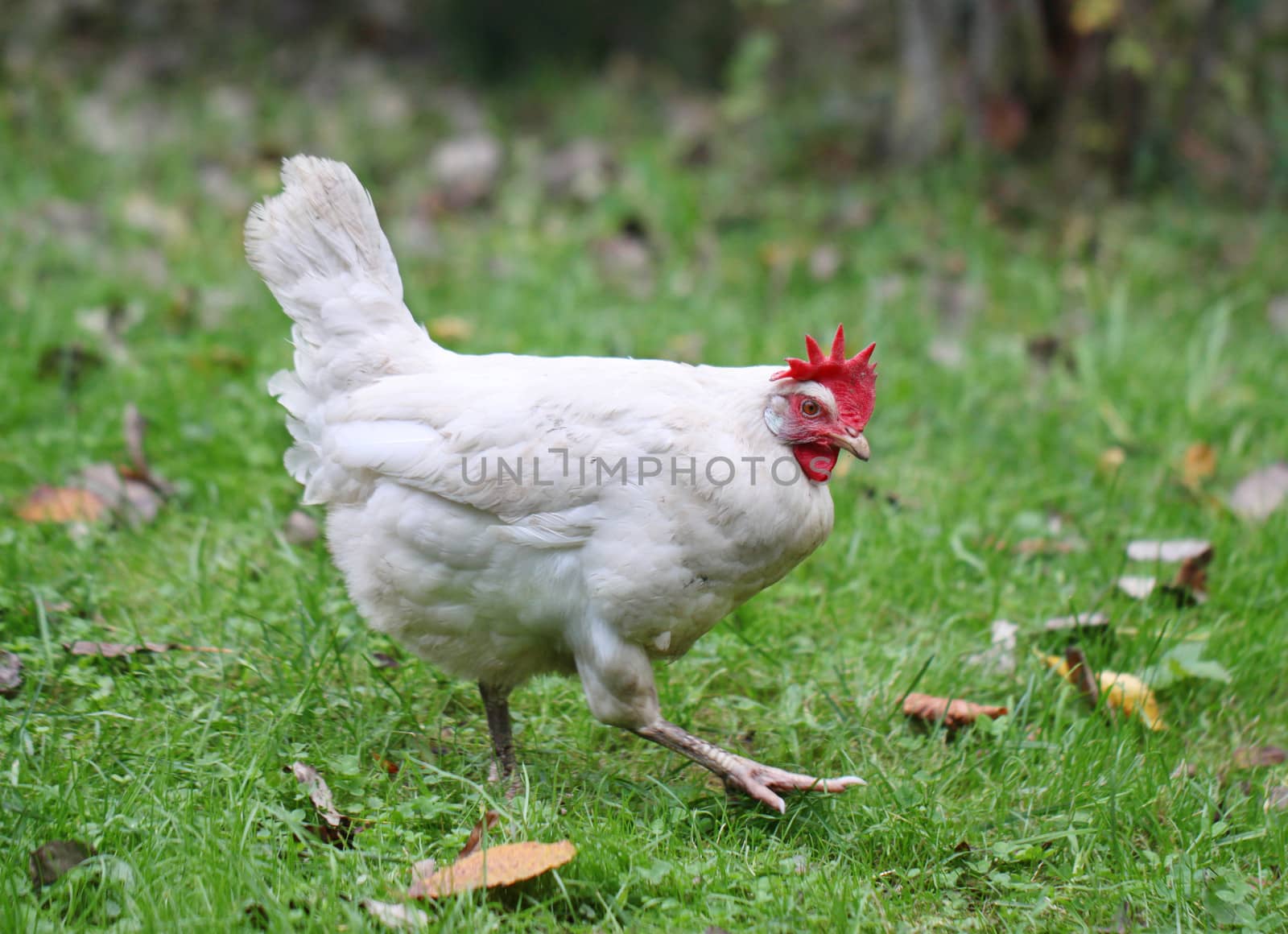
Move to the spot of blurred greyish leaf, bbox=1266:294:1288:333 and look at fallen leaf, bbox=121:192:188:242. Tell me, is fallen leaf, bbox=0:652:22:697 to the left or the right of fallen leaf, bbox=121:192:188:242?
left

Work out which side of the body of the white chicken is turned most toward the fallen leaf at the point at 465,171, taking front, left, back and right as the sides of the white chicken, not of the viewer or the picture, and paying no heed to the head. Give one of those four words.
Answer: left

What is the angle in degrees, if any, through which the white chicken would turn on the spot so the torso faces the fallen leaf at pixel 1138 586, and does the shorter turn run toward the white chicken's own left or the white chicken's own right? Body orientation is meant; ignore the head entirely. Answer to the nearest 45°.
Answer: approximately 45° to the white chicken's own left

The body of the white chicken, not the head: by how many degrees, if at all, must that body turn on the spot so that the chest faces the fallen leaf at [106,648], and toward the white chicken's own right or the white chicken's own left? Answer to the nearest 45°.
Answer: approximately 180°

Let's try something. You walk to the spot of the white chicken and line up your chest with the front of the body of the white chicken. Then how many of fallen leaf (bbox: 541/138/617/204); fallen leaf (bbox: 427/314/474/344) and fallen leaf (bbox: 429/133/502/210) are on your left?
3

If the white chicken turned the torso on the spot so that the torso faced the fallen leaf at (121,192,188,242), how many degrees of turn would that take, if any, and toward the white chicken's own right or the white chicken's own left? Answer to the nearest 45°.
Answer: approximately 135° to the white chicken's own left

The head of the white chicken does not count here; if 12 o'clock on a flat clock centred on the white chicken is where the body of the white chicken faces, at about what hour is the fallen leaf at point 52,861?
The fallen leaf is roughly at 5 o'clock from the white chicken.

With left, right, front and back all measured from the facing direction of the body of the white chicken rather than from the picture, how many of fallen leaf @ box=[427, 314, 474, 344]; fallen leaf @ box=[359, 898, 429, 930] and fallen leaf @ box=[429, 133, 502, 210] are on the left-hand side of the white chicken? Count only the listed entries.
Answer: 2

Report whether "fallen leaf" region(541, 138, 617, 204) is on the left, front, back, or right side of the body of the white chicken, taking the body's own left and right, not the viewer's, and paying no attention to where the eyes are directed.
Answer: left

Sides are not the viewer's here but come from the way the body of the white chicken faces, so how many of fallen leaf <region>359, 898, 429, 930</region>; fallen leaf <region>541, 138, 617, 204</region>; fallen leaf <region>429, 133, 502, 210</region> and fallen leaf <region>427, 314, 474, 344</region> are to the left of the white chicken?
3

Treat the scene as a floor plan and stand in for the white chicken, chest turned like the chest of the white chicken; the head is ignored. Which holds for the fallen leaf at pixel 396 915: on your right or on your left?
on your right

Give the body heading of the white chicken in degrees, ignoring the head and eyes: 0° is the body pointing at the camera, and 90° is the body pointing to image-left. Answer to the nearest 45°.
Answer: approximately 270°

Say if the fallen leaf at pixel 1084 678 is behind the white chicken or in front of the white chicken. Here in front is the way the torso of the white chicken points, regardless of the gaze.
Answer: in front
